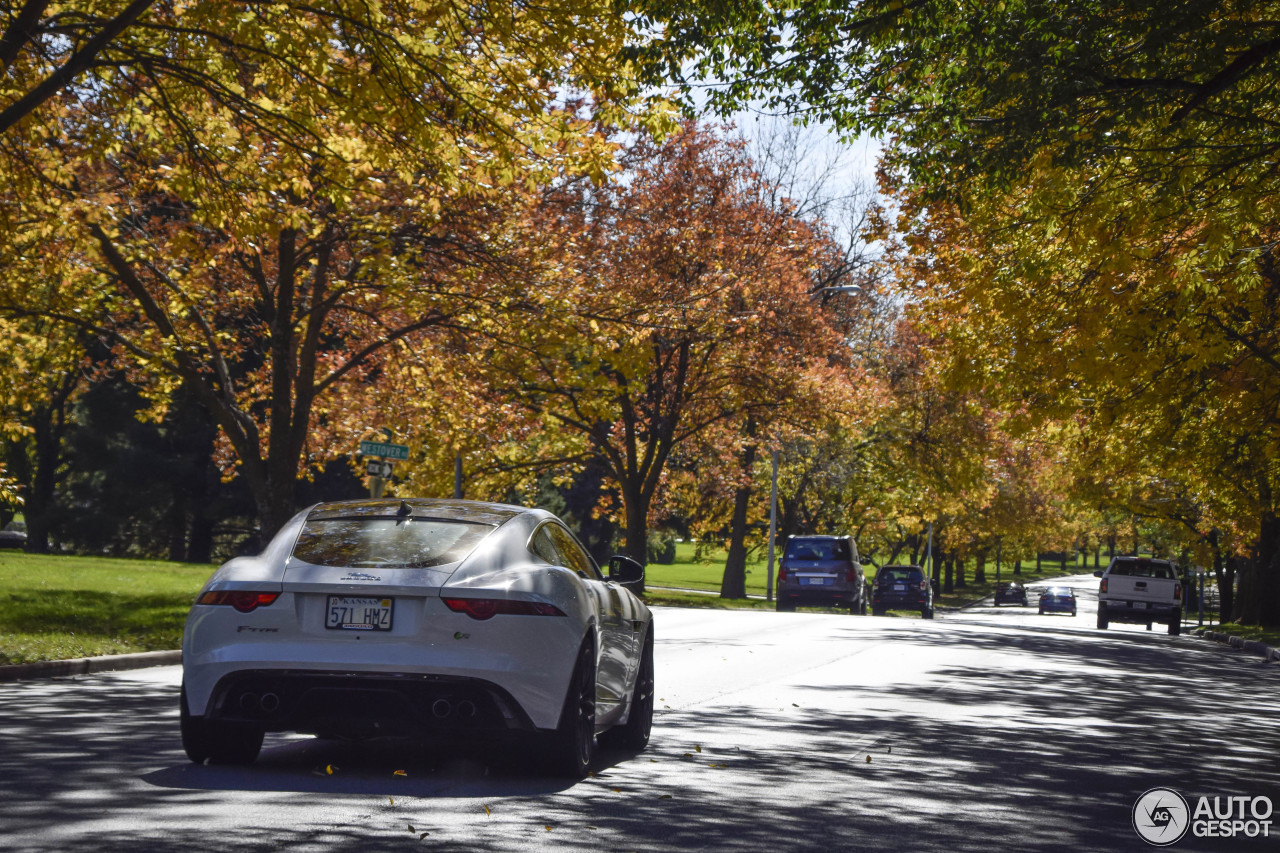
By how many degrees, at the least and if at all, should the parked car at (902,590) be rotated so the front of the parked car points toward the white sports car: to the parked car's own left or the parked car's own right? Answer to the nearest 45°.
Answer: approximately 180°

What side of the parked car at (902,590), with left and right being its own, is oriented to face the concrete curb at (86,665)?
back

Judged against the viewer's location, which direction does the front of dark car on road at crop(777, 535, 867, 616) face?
facing away from the viewer

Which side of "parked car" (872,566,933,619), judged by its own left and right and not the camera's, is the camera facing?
back

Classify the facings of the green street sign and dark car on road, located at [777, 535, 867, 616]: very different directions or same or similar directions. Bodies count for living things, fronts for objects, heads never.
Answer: very different directions

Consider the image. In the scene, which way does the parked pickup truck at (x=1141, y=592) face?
away from the camera

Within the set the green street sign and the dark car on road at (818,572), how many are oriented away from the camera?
1

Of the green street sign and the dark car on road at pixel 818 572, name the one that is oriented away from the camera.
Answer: the dark car on road

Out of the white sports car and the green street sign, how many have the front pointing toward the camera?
1

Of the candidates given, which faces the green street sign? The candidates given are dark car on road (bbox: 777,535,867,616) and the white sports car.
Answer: the white sports car

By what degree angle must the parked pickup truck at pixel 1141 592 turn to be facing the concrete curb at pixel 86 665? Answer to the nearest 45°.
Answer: approximately 180°

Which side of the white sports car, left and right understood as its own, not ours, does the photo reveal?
back

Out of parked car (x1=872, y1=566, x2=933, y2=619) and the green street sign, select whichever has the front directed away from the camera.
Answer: the parked car

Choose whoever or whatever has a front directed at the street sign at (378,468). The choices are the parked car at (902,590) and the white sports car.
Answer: the white sports car
